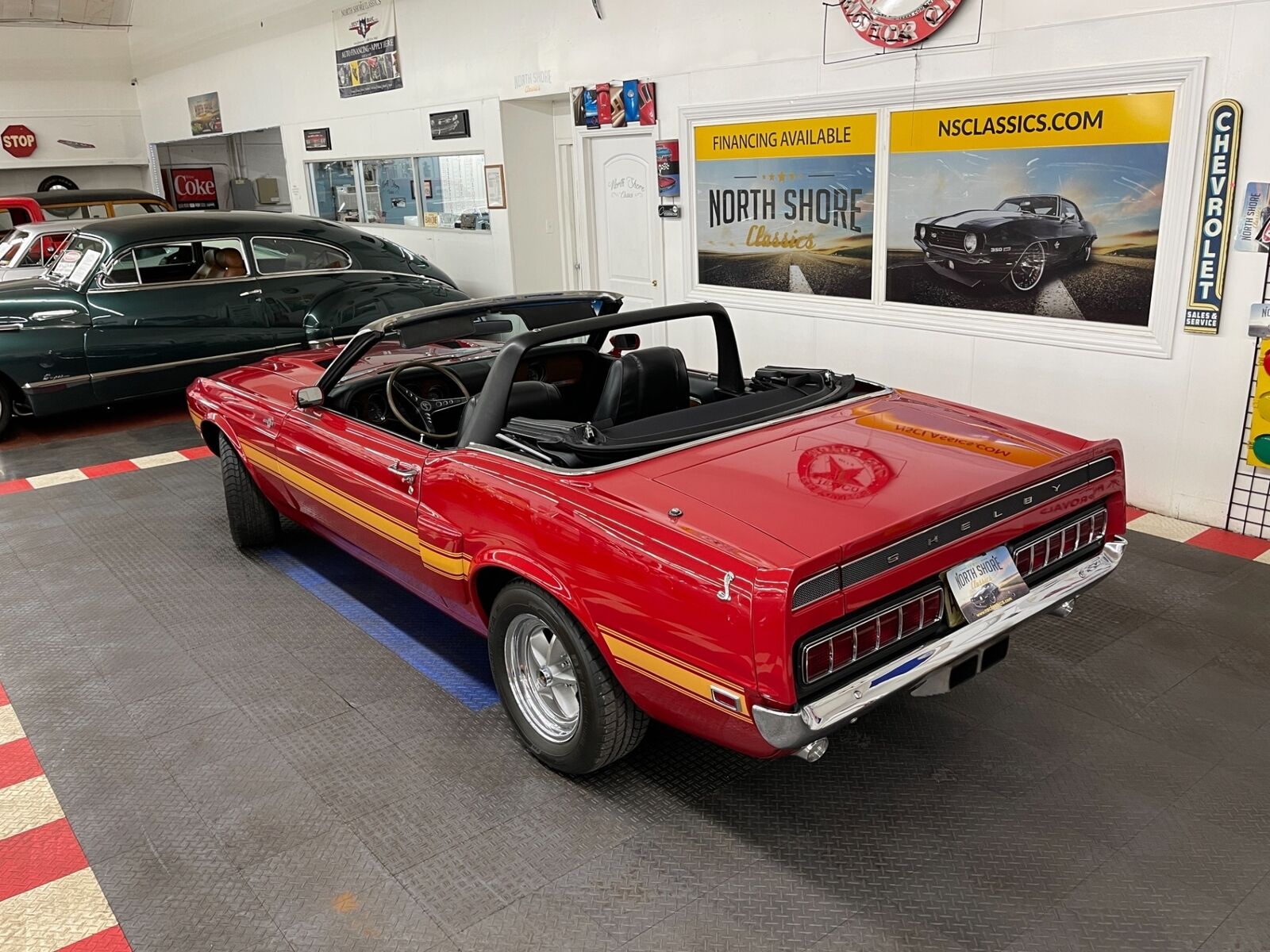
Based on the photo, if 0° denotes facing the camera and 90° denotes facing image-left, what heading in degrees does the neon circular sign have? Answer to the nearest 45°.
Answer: approximately 45°

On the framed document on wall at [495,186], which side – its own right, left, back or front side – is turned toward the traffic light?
left

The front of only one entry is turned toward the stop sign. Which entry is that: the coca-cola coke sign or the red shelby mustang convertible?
the red shelby mustang convertible

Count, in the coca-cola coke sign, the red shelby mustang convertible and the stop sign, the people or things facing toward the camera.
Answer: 2

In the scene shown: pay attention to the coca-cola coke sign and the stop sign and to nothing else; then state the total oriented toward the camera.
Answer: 2

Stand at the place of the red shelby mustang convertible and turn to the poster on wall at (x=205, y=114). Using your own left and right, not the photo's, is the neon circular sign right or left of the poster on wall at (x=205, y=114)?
right

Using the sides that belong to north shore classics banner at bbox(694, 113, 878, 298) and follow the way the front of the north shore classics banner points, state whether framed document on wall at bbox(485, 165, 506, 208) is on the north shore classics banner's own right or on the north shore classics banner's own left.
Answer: on the north shore classics banner's own right
